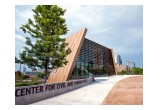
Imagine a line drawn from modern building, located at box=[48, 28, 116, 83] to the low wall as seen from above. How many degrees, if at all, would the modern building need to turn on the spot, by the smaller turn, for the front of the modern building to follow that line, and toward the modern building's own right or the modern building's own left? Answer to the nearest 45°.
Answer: approximately 45° to the modern building's own right

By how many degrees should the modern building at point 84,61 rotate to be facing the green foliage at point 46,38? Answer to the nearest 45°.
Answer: approximately 45° to its right
